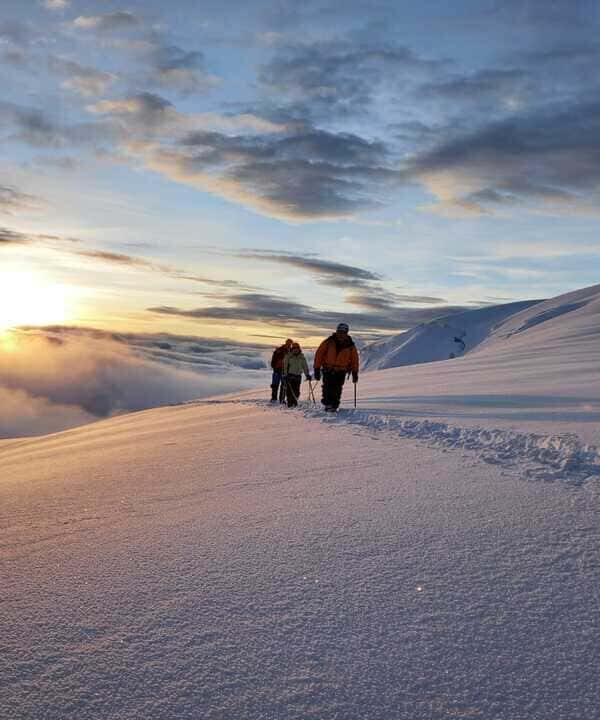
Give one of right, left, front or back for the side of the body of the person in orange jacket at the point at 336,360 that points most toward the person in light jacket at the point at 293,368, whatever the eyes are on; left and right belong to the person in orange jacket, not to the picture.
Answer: back

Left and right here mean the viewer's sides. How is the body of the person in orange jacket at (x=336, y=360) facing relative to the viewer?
facing the viewer
